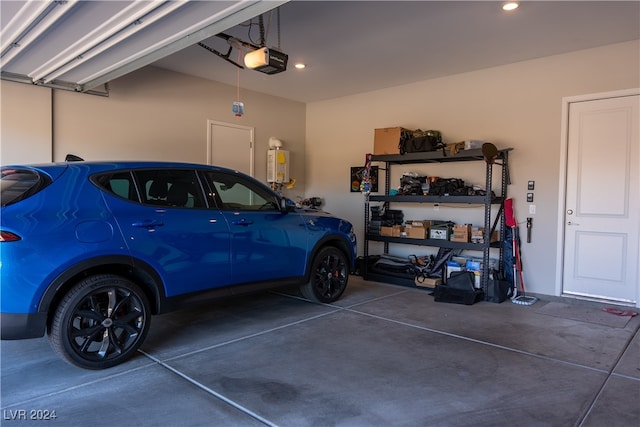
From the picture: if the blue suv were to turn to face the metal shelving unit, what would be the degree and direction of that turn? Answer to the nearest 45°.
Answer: approximately 45° to its right

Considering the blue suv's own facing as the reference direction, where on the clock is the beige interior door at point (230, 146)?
The beige interior door is roughly at 11 o'clock from the blue suv.

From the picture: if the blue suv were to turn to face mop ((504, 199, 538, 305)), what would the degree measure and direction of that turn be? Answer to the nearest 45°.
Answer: approximately 45° to its right

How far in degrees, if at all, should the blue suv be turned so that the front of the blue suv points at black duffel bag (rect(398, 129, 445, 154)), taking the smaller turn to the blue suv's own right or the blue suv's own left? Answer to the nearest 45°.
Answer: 0° — it already faces it

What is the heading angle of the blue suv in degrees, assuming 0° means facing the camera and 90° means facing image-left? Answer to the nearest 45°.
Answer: approximately 225°
